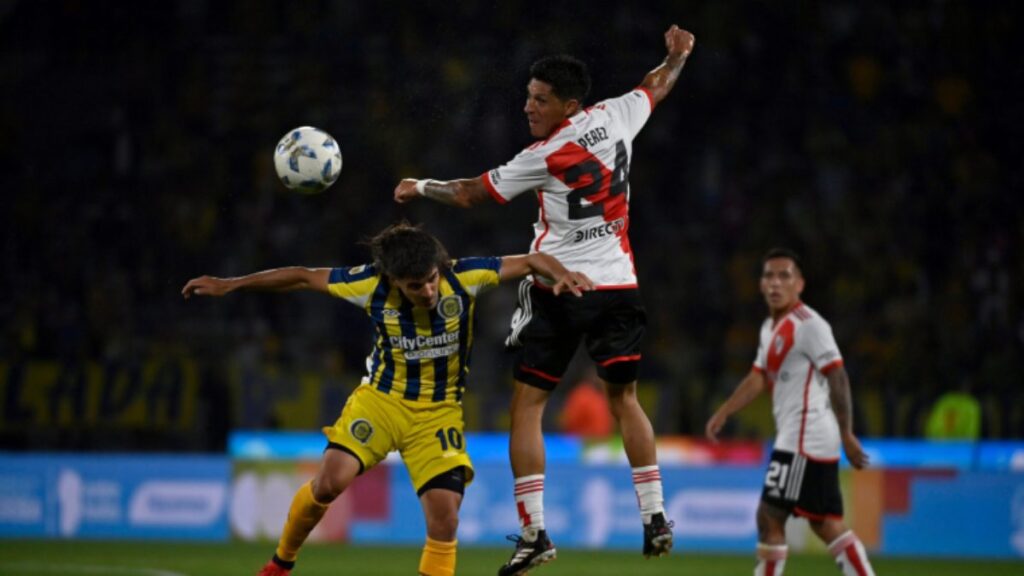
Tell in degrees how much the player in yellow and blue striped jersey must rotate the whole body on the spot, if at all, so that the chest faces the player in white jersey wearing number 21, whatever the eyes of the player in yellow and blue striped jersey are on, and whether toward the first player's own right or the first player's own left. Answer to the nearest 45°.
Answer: approximately 135° to the first player's own left

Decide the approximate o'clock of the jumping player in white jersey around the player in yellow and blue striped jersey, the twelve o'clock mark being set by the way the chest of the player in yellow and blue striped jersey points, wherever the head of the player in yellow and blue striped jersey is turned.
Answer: The jumping player in white jersey is roughly at 9 o'clock from the player in yellow and blue striped jersey.

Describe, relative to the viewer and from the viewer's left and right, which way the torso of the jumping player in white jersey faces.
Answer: facing away from the viewer and to the left of the viewer

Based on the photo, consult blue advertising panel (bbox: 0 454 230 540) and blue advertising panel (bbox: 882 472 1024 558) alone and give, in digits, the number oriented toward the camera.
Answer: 2

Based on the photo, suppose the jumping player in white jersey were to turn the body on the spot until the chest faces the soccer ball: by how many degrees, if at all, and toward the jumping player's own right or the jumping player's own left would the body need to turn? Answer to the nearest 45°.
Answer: approximately 45° to the jumping player's own left

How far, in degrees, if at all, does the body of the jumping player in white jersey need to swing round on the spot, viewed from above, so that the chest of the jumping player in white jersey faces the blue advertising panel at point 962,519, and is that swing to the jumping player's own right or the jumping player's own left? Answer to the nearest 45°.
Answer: approximately 90° to the jumping player's own right

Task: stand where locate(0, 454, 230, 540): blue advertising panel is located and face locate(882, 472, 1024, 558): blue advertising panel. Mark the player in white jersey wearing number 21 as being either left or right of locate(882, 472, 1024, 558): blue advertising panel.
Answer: right
